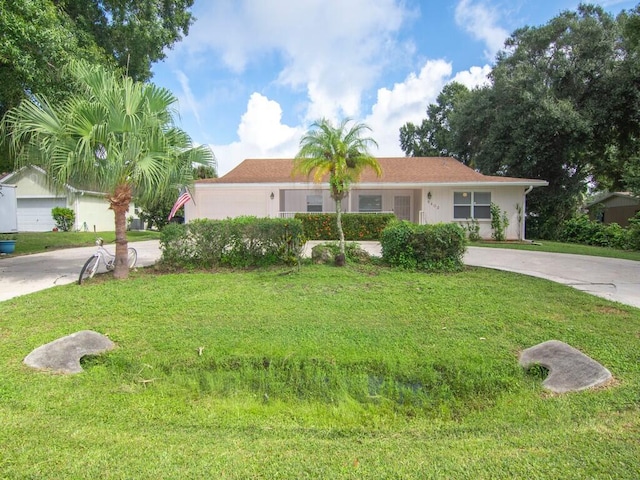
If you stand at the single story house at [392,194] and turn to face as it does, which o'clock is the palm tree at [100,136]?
The palm tree is roughly at 1 o'clock from the single story house.

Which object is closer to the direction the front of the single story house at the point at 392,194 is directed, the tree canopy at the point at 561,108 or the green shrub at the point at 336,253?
the green shrub

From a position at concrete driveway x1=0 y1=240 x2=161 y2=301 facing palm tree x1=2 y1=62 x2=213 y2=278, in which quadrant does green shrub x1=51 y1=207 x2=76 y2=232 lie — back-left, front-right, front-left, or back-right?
back-left

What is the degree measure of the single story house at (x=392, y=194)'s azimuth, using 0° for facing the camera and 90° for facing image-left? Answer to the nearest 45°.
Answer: approximately 0°

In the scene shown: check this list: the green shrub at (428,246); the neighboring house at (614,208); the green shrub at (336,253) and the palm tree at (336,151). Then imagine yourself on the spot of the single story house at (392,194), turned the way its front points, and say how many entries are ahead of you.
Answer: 3

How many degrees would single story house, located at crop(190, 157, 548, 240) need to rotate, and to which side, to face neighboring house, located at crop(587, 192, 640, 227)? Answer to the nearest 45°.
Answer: approximately 135° to its left

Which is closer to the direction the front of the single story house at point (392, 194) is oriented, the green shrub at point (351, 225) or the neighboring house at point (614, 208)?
the green shrub

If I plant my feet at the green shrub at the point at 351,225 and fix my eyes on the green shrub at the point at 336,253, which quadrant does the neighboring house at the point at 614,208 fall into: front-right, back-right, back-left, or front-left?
back-left

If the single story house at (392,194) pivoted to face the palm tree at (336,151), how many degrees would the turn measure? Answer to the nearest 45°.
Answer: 0° — it already faces it

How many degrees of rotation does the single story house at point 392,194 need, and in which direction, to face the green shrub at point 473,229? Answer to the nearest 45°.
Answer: approximately 90° to its left

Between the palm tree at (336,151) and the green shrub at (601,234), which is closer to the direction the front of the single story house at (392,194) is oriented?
the palm tree
